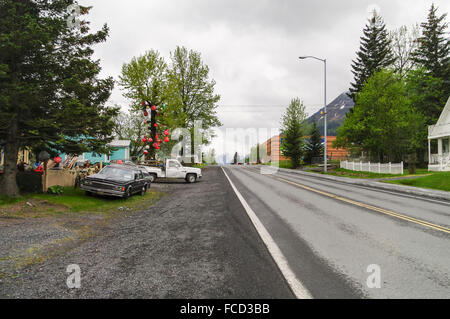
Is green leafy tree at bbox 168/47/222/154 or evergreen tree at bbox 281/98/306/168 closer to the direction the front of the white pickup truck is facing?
the evergreen tree

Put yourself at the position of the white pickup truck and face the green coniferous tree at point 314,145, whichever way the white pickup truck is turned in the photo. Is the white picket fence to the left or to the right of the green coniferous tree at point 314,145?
right

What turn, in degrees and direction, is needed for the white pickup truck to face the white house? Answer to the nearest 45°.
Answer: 0° — it already faces it

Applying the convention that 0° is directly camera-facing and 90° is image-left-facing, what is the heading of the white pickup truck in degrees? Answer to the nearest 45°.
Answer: approximately 270°

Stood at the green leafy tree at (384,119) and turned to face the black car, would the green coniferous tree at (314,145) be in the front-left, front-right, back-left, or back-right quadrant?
back-right

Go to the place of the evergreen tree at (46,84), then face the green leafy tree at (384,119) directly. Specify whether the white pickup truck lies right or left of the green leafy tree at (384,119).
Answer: left

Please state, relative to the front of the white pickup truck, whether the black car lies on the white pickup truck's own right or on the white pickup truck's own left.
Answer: on the white pickup truck's own right
